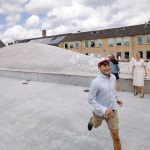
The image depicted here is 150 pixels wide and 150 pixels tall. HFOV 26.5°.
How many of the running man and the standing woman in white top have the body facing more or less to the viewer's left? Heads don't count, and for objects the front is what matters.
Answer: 0

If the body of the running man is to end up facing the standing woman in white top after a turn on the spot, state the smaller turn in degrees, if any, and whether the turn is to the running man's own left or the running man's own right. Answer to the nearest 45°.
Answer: approximately 135° to the running man's own left

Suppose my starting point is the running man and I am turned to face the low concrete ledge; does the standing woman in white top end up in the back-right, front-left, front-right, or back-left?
front-right

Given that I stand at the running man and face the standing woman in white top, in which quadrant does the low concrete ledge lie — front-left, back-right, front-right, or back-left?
front-left

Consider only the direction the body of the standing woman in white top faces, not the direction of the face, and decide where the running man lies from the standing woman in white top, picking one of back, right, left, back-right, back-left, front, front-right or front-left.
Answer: front

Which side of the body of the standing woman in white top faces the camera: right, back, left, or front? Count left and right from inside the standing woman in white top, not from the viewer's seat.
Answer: front

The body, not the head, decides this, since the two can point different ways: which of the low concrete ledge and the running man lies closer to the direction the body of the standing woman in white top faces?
the running man
